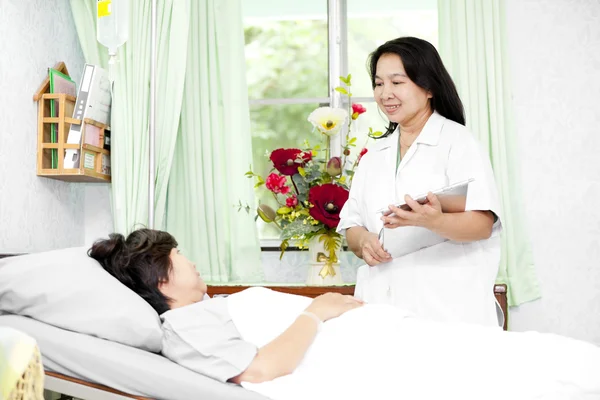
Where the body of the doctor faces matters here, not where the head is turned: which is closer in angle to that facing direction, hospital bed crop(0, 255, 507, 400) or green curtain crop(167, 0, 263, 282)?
the hospital bed

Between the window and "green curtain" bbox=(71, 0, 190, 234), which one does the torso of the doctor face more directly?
the green curtain

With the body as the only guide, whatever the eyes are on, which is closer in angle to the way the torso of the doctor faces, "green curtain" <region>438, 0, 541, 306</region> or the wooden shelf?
the wooden shelf

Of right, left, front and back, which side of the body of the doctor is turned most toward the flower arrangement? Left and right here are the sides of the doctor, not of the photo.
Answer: right

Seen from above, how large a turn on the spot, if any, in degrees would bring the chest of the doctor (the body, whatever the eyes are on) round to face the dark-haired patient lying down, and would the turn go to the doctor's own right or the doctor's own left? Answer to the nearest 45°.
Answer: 0° — they already face them

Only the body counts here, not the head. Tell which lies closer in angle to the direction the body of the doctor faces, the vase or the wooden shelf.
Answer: the wooden shelf

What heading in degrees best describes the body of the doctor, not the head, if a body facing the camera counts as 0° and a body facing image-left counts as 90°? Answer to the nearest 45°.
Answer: approximately 45°

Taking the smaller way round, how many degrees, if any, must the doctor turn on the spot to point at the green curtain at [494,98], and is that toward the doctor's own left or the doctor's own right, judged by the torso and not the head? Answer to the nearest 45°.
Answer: approximately 135° to the doctor's own right

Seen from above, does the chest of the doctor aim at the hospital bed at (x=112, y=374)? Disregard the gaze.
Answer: yes
